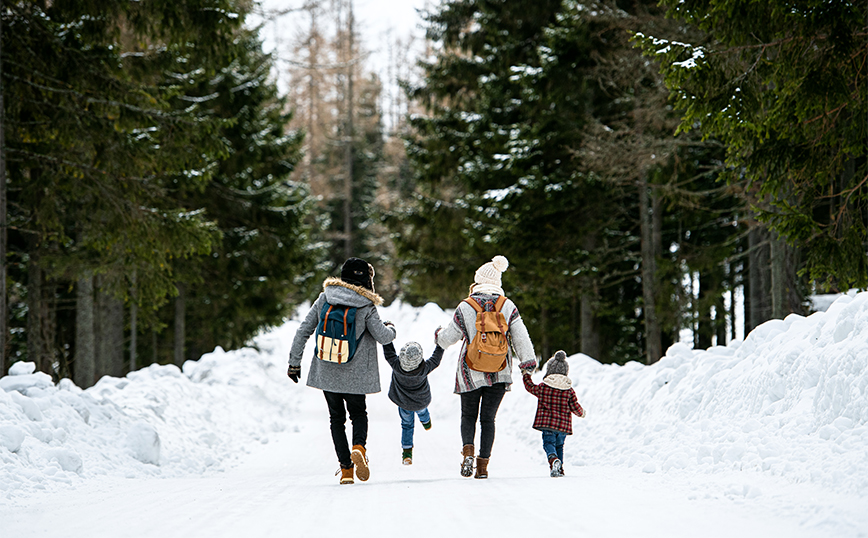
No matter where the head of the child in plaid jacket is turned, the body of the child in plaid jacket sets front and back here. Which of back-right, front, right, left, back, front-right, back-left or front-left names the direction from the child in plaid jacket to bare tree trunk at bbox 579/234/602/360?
front

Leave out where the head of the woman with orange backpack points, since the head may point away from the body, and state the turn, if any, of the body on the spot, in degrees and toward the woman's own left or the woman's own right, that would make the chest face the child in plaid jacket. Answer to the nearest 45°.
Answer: approximately 45° to the woman's own right

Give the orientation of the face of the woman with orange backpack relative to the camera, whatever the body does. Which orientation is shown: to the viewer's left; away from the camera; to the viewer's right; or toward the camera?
away from the camera

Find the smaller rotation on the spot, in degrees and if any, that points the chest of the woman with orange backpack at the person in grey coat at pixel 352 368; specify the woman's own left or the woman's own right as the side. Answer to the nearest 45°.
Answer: approximately 90° to the woman's own left

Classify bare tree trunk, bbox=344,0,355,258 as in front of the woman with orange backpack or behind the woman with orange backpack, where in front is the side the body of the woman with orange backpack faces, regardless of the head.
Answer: in front

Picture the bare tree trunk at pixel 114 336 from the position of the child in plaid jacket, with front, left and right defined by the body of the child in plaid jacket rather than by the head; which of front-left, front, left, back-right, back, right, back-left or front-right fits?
front-left

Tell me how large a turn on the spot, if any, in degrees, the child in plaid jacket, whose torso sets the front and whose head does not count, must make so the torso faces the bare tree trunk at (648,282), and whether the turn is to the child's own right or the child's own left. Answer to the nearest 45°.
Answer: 0° — they already face it

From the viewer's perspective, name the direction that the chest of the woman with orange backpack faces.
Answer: away from the camera

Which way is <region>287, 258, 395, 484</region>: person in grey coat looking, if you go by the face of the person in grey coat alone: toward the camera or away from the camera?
away from the camera

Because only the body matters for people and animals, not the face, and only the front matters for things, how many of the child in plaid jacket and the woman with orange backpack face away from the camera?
2

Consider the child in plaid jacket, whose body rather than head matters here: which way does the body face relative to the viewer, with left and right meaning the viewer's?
facing away from the viewer

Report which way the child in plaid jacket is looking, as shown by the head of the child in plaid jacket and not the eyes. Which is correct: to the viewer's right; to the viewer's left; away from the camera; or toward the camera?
away from the camera

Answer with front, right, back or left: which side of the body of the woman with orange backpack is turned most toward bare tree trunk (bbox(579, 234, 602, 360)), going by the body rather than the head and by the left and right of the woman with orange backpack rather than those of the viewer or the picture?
front

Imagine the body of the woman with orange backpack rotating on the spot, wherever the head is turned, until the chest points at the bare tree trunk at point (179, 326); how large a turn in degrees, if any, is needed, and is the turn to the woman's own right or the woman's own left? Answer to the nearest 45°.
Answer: approximately 45° to the woman's own left

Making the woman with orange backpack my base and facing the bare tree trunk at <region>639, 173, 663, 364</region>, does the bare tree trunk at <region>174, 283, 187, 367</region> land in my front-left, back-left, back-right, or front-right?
front-left
